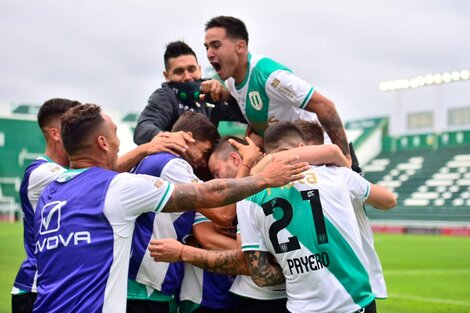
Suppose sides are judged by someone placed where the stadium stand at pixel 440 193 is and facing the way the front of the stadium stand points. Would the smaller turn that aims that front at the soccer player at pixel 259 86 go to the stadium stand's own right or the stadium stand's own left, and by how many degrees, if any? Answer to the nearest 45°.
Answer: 0° — it already faces them

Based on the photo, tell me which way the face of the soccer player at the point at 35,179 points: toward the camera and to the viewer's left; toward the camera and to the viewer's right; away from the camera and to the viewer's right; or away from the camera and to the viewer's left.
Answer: away from the camera and to the viewer's right

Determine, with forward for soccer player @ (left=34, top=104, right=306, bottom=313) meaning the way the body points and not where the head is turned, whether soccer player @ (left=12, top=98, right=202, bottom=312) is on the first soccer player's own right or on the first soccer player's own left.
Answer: on the first soccer player's own left

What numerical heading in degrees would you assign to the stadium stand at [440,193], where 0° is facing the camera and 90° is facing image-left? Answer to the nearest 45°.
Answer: approximately 0°

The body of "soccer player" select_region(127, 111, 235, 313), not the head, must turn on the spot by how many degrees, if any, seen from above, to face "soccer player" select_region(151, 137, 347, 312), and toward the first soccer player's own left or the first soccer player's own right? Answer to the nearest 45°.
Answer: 0° — they already face them

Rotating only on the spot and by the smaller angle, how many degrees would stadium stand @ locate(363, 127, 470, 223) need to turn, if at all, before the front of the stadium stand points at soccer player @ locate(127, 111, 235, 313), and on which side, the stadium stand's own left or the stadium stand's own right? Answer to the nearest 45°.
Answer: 0° — it already faces them

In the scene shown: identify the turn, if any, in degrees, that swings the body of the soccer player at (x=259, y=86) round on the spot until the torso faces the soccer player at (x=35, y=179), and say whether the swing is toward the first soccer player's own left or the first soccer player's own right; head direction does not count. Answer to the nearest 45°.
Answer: approximately 45° to the first soccer player's own right

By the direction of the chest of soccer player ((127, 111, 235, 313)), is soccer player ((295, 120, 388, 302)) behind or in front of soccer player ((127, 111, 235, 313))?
in front

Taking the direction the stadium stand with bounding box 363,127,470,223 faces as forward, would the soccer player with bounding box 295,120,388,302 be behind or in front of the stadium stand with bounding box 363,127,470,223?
in front

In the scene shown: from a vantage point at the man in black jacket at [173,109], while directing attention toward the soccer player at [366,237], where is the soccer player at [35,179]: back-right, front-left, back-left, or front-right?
back-right
